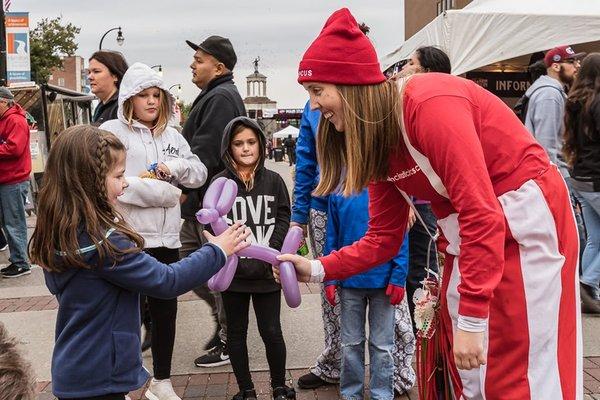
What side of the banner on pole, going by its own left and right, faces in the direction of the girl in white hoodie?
front

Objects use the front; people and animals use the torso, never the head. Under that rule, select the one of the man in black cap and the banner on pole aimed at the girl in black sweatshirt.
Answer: the banner on pole

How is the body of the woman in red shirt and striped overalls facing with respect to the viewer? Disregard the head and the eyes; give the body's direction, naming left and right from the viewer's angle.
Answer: facing to the left of the viewer

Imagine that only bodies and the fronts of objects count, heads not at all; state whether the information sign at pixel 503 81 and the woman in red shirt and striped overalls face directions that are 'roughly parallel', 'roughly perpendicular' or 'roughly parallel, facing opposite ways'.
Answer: roughly perpendicular

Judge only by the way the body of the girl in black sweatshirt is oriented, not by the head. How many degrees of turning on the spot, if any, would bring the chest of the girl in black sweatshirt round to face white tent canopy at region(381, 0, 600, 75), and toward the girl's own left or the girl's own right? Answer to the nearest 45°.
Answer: approximately 135° to the girl's own left

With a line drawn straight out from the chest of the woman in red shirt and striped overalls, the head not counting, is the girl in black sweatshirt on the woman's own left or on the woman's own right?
on the woman's own right

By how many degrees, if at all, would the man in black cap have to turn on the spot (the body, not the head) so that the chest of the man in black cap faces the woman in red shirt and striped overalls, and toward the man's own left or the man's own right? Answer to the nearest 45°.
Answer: approximately 90° to the man's own left

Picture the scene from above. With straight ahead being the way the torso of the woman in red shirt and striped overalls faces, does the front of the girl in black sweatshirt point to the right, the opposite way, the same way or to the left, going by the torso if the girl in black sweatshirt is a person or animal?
to the left

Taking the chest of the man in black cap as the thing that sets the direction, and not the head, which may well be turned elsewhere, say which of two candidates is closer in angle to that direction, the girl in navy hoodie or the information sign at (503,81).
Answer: the girl in navy hoodie

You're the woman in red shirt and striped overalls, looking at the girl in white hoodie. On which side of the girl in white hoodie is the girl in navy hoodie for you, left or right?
left

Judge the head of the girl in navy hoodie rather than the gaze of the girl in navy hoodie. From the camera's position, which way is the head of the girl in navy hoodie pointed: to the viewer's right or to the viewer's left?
to the viewer's right

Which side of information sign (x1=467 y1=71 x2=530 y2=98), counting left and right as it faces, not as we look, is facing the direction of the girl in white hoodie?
front
